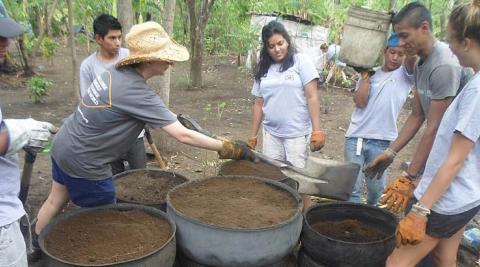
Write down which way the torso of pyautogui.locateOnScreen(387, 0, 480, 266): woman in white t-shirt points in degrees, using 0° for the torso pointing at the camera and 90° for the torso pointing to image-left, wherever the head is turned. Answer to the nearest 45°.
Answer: approximately 90°

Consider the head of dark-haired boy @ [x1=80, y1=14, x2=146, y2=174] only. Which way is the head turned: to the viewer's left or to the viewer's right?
to the viewer's right

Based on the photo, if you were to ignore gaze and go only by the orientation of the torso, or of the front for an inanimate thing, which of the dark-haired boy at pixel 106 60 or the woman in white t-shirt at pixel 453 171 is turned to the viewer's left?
the woman in white t-shirt

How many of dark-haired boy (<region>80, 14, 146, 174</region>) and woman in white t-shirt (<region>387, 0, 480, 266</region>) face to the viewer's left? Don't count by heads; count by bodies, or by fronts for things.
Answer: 1

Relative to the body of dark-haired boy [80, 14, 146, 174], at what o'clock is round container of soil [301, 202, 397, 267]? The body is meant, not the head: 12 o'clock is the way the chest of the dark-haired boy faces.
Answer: The round container of soil is roughly at 12 o'clock from the dark-haired boy.

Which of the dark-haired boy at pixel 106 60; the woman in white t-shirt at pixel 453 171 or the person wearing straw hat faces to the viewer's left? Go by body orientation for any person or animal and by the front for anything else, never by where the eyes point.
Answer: the woman in white t-shirt

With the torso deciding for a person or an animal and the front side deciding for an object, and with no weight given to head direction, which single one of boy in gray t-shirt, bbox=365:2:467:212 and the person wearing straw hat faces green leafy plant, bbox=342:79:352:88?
the person wearing straw hat

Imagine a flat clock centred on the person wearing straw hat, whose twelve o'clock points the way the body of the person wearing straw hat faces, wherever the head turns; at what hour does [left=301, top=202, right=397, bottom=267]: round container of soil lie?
The round container of soil is roughly at 2 o'clock from the person wearing straw hat.

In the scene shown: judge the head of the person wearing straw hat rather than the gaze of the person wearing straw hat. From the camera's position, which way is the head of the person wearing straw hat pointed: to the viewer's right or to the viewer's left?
to the viewer's right

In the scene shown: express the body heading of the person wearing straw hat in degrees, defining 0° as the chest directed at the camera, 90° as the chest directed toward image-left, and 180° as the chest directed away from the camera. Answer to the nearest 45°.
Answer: approximately 225°
